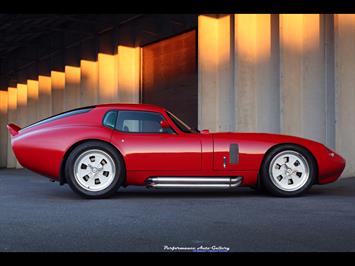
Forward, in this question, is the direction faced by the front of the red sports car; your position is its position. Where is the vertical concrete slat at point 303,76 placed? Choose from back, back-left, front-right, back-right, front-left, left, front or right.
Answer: front-left

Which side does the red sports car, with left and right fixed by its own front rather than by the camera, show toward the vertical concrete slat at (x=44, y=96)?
left

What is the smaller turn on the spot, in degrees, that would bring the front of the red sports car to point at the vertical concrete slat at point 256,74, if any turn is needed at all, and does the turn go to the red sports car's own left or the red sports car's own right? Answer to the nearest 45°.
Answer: approximately 90° to the red sports car's own left

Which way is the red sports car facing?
to the viewer's right

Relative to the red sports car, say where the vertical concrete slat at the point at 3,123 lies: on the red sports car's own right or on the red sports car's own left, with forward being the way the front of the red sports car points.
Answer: on the red sports car's own left

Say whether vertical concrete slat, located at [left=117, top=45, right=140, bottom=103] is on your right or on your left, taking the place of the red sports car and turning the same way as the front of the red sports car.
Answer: on your left
